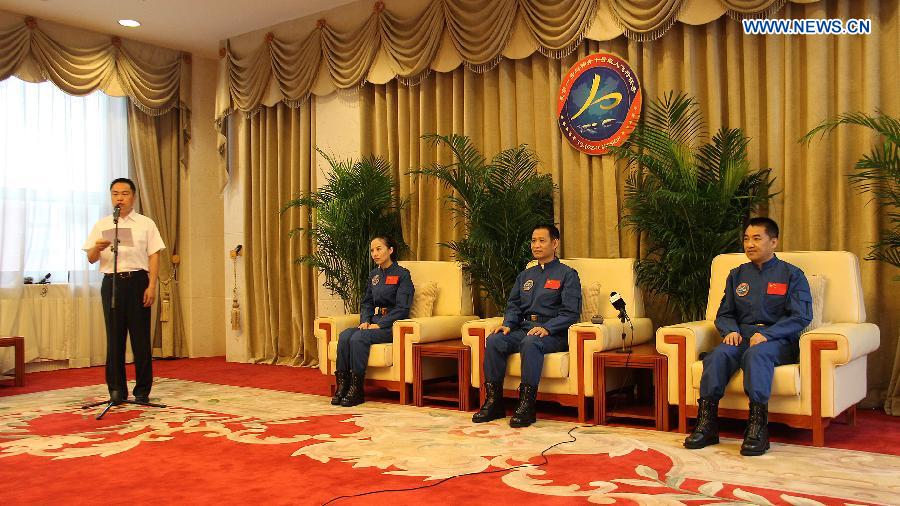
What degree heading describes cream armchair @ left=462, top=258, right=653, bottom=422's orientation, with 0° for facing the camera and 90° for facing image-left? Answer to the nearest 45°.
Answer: approximately 45°

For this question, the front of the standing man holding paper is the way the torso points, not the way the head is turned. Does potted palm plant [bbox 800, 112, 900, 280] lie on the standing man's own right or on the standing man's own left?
on the standing man's own left

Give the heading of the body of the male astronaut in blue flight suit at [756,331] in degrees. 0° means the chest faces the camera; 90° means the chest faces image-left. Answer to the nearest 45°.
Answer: approximately 45°

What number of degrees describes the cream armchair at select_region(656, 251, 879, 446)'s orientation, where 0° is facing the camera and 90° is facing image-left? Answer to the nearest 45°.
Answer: approximately 45°

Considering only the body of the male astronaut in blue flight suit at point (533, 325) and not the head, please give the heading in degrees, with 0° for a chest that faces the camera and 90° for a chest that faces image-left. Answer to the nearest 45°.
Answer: approximately 45°

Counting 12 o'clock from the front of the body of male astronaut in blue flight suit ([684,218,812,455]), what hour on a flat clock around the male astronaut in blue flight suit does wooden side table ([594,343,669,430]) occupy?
The wooden side table is roughly at 2 o'clock from the male astronaut in blue flight suit.
